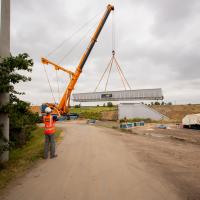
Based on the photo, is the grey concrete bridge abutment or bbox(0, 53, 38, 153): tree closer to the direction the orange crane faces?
the grey concrete bridge abutment

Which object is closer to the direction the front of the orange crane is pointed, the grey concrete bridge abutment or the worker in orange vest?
the grey concrete bridge abutment

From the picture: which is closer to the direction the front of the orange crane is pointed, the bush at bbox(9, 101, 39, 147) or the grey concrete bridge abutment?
the grey concrete bridge abutment

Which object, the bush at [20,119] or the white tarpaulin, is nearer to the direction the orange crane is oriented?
the white tarpaulin

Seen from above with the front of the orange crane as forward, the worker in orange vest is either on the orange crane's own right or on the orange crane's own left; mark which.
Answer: on the orange crane's own right

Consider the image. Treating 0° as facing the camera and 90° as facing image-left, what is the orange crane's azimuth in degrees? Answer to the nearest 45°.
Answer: approximately 270°
